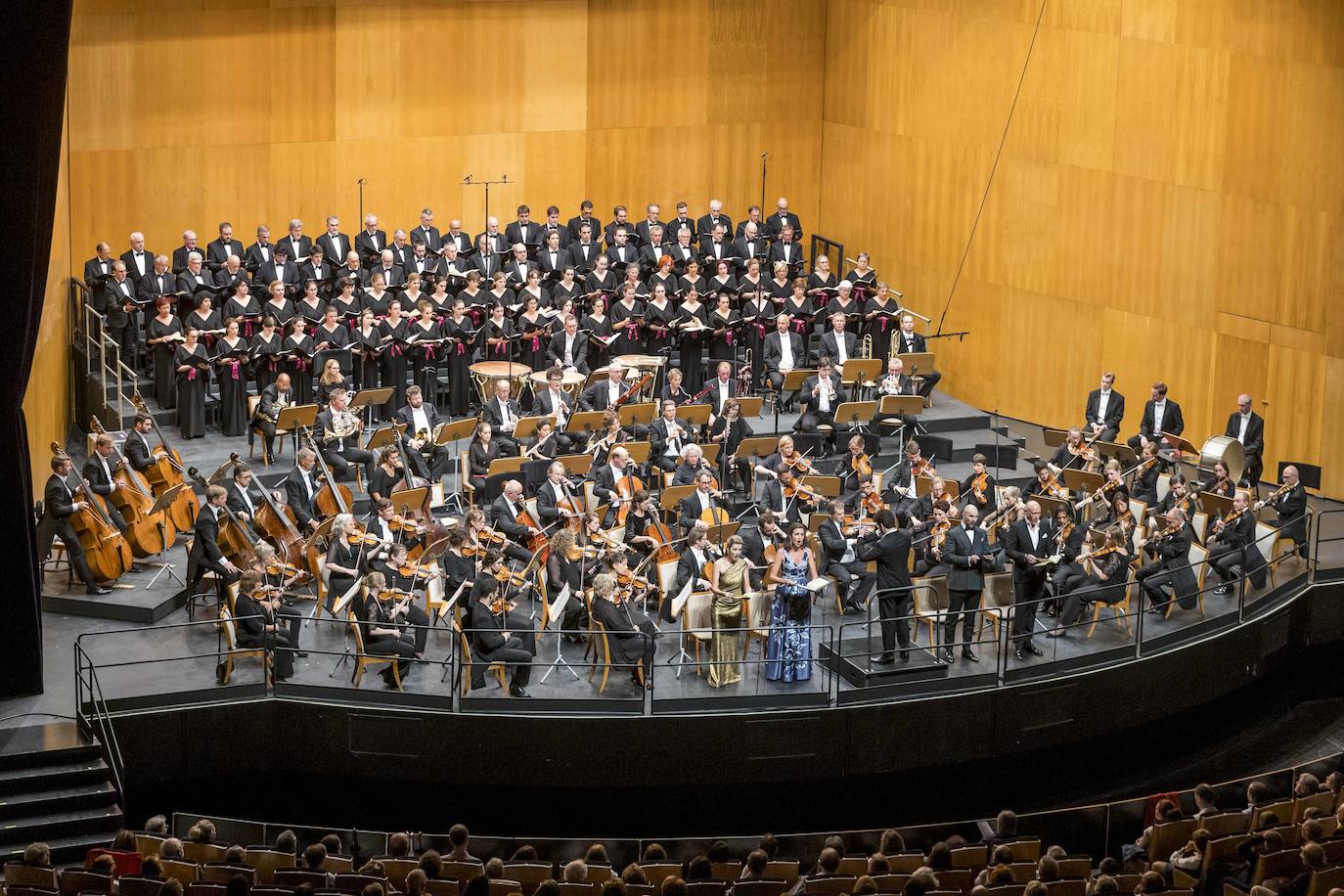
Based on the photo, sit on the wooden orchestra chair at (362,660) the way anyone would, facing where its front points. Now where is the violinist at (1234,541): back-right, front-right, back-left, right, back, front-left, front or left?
front

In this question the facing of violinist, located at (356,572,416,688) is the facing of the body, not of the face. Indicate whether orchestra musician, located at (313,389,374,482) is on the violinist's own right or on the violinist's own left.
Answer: on the violinist's own left

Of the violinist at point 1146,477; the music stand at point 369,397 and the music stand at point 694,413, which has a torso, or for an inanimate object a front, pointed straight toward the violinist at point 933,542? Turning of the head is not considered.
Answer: the violinist at point 1146,477

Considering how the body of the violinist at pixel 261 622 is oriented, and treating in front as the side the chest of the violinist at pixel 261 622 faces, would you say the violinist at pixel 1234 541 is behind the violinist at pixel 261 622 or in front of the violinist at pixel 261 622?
in front

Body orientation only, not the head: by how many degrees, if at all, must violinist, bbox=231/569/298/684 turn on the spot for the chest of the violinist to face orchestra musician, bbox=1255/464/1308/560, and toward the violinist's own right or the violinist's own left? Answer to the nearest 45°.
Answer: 0° — they already face them

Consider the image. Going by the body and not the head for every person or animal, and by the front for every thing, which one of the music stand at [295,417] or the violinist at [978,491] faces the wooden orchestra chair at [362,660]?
the violinist

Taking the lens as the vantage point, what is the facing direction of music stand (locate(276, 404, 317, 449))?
facing away from the viewer and to the left of the viewer

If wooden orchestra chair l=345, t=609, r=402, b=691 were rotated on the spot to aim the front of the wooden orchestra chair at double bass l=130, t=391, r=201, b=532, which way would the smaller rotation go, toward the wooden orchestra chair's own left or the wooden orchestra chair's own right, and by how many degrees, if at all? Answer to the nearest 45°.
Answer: approximately 135° to the wooden orchestra chair's own left

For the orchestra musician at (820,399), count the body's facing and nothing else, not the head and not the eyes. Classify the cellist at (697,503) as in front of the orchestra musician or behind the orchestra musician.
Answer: in front

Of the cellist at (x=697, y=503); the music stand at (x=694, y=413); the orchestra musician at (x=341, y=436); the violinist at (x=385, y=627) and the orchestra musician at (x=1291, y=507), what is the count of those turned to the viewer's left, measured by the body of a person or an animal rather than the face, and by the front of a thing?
1

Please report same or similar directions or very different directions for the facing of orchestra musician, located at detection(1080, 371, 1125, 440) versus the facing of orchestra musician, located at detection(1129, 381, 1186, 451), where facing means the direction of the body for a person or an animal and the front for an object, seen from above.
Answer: same or similar directions

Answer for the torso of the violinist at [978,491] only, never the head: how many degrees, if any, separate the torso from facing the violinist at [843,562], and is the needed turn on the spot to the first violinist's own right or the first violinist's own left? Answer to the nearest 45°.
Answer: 0° — they already face them

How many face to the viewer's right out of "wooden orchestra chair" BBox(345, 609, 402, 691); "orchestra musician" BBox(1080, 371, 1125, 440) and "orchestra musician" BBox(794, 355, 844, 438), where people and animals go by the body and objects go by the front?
1

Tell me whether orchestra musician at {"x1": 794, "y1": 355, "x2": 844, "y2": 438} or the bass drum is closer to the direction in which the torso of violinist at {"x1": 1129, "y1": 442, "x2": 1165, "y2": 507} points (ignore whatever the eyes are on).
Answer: the orchestra musician

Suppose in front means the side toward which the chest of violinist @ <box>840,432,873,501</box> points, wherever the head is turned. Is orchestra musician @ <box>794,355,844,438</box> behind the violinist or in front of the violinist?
behind

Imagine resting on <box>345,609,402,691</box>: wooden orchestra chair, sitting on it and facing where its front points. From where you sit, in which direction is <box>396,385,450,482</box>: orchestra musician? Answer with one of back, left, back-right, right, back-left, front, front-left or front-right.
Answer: left

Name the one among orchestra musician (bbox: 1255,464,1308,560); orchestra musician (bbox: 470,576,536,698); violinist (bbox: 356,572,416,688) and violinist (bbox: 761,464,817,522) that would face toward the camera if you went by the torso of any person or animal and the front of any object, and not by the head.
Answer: violinist (bbox: 761,464,817,522)

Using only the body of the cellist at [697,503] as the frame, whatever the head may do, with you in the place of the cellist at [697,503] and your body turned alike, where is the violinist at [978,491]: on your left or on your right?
on your left

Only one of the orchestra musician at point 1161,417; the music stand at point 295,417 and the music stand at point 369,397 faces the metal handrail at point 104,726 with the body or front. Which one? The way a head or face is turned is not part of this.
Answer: the orchestra musician

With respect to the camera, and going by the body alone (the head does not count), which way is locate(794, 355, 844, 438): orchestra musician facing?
toward the camera

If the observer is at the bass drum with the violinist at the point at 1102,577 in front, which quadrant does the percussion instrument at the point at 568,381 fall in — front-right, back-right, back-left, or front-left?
front-right
